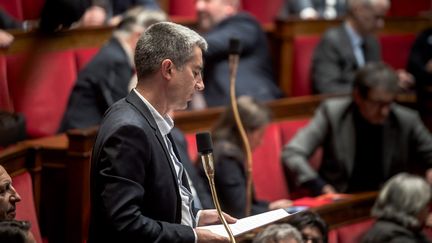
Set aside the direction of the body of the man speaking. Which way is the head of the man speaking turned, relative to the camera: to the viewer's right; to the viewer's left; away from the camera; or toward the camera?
to the viewer's right

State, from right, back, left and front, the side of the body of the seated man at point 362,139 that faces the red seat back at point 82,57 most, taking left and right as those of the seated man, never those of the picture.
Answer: right

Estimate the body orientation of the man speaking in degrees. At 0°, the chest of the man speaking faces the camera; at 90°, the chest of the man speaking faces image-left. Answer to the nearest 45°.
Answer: approximately 270°

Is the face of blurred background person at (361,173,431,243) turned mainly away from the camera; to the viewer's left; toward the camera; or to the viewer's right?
away from the camera

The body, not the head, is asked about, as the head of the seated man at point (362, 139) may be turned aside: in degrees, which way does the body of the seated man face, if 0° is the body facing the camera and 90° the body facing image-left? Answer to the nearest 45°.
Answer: approximately 0°

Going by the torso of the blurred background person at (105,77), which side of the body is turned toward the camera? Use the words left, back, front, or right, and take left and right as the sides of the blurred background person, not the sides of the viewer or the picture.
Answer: right
